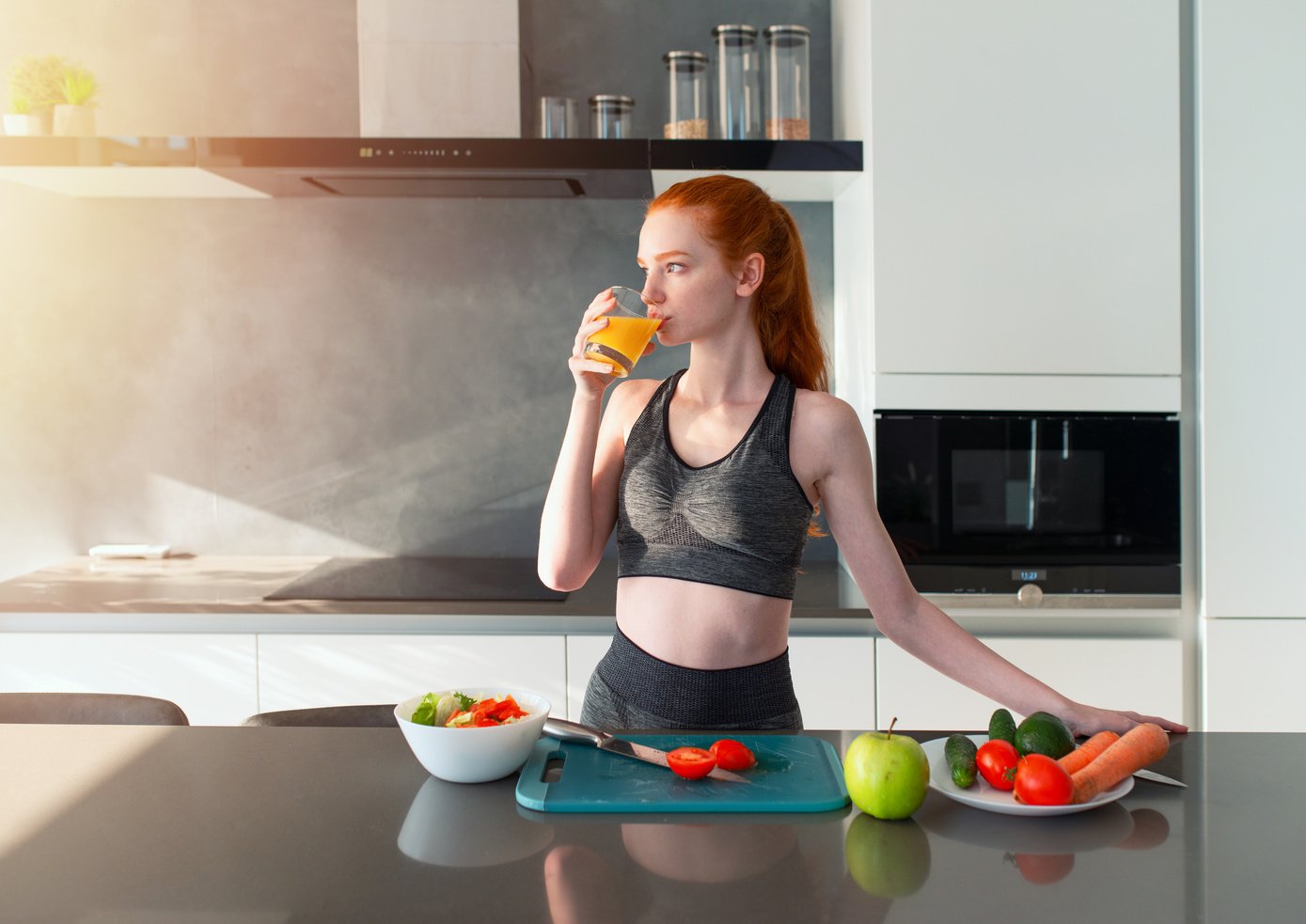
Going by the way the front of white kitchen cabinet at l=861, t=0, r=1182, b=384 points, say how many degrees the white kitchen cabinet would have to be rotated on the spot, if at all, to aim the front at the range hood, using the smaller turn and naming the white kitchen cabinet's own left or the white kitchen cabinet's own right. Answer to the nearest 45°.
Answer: approximately 90° to the white kitchen cabinet's own right

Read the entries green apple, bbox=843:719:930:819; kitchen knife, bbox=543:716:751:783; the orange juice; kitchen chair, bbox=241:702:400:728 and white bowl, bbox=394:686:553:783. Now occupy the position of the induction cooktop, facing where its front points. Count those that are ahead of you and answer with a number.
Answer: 5

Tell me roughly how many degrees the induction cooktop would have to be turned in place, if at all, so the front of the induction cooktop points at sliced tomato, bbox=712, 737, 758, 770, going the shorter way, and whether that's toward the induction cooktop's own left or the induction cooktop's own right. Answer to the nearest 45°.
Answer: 0° — it already faces it

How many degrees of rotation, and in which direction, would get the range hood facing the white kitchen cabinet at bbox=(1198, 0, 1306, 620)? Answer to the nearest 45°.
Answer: approximately 90° to its left

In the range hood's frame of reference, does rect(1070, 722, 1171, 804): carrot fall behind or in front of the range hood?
in front

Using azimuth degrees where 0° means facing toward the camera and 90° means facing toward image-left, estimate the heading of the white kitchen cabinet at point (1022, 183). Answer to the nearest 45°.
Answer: approximately 0°

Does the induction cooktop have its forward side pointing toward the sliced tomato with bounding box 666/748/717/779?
yes

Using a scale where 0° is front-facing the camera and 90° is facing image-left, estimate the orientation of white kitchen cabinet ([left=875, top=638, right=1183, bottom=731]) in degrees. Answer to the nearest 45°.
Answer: approximately 0°

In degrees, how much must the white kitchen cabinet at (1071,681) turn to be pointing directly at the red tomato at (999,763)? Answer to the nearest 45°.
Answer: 0° — it already faces it

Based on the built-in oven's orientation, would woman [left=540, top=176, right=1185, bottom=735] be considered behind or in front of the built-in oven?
in front

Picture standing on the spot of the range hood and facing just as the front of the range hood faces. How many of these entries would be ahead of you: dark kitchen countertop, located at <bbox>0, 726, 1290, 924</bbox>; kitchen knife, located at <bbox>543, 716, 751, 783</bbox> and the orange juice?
3

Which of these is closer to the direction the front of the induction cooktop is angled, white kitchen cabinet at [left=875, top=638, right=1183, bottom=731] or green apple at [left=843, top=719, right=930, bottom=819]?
the green apple
